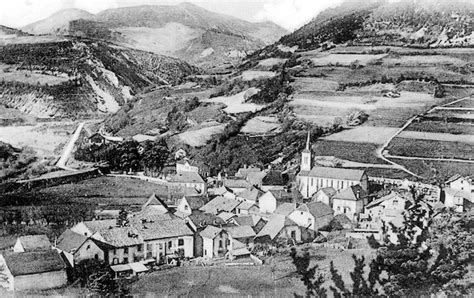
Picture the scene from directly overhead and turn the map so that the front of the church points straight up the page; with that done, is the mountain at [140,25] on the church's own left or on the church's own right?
on the church's own right

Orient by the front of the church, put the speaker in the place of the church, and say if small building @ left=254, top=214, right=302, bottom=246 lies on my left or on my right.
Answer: on my left

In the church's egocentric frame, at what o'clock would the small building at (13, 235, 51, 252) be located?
The small building is roughly at 10 o'clock from the church.

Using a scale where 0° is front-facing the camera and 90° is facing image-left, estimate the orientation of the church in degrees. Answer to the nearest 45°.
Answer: approximately 90°

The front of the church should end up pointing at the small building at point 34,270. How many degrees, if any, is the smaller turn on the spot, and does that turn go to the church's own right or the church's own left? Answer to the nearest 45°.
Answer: approximately 45° to the church's own left

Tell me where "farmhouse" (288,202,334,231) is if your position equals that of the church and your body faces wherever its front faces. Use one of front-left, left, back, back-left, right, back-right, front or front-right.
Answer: left

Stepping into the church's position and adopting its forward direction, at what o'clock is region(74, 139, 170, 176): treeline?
The treeline is roughly at 12 o'clock from the church.

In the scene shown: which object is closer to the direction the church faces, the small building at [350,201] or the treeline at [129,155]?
the treeline

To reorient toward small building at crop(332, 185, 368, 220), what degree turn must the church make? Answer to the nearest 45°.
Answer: approximately 135° to its left

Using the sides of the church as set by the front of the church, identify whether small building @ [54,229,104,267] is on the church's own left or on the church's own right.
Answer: on the church's own left

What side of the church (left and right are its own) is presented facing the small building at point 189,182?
front
